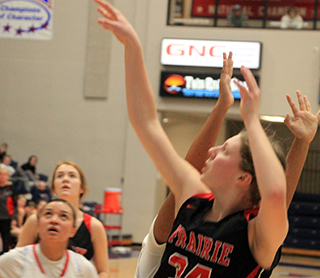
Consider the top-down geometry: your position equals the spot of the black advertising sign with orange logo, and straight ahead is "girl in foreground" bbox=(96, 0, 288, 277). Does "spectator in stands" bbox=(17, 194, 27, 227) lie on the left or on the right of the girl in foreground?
right

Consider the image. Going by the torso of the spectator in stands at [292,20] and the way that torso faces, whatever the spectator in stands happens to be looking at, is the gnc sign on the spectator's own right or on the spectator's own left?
on the spectator's own right

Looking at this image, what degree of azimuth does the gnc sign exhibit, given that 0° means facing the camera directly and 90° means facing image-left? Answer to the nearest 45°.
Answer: approximately 0°

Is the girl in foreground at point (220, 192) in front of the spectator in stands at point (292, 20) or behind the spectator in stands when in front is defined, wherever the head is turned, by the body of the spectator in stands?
in front

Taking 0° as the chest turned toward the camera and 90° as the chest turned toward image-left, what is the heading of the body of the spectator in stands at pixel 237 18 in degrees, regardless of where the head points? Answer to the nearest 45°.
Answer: approximately 0°

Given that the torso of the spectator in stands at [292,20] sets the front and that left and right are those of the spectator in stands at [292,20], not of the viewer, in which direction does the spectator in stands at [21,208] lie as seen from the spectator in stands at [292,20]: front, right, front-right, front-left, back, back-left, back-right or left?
front-right
